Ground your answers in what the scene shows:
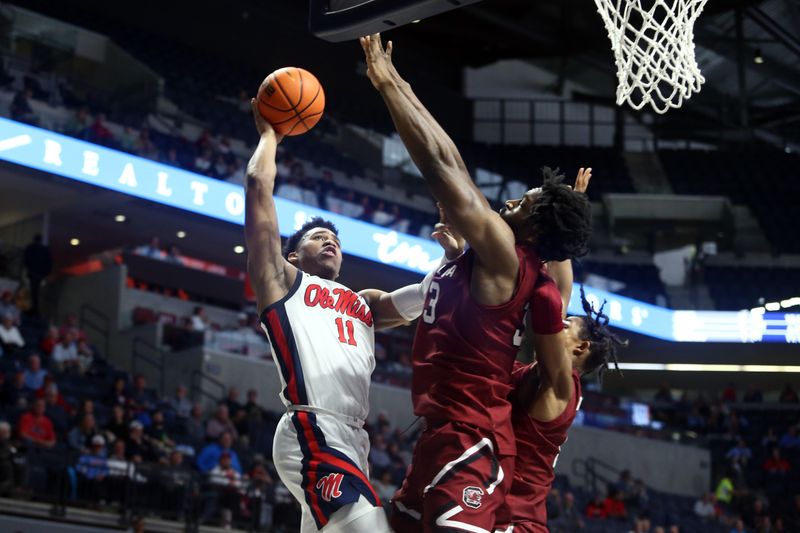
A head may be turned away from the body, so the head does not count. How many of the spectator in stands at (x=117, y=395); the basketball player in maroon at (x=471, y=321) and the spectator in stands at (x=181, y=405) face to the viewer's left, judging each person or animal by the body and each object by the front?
1

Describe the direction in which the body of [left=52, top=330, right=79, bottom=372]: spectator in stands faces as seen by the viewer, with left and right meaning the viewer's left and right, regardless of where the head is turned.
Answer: facing the viewer and to the right of the viewer

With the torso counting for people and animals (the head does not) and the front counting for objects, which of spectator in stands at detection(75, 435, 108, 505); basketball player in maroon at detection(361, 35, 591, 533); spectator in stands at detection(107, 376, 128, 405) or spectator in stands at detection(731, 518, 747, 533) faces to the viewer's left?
the basketball player in maroon

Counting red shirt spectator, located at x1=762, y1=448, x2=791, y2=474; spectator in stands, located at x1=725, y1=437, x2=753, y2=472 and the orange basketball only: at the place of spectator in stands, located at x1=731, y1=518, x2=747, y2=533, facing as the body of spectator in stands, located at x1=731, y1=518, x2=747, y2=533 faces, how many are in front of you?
1

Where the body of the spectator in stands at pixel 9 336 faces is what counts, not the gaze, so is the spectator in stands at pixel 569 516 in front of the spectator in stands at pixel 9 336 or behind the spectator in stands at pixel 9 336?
in front

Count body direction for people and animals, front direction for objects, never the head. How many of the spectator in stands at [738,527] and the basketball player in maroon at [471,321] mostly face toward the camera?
1

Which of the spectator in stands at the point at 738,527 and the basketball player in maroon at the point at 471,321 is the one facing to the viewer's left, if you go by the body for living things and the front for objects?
the basketball player in maroon

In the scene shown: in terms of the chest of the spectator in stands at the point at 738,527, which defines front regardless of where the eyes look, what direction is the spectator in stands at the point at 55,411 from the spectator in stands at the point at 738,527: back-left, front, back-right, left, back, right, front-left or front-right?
front-right

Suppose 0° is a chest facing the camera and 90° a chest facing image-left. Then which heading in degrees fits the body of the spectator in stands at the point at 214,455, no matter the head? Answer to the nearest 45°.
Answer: approximately 315°
